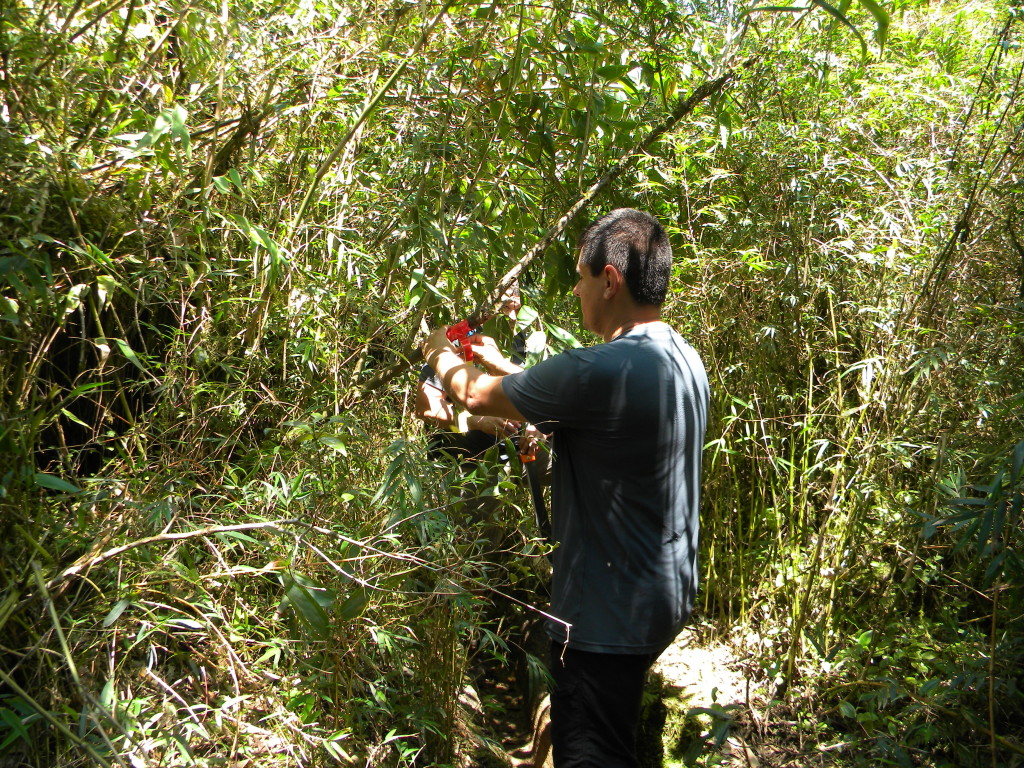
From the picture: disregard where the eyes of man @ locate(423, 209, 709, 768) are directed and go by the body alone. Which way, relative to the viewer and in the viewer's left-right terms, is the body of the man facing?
facing away from the viewer and to the left of the viewer
